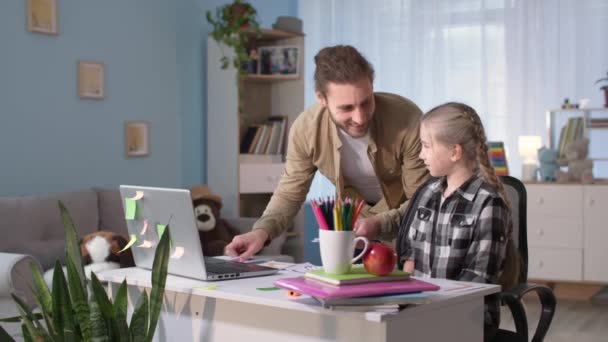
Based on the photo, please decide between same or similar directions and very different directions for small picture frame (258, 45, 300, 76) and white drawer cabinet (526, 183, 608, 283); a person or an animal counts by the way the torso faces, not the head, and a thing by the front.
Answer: same or similar directions

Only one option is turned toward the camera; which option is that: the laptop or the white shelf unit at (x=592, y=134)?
the white shelf unit

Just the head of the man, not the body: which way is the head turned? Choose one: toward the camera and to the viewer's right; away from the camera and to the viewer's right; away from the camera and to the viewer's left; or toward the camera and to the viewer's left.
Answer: toward the camera and to the viewer's right

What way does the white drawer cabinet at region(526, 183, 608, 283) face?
toward the camera

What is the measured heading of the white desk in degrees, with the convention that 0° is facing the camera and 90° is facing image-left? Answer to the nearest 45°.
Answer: approximately 225°

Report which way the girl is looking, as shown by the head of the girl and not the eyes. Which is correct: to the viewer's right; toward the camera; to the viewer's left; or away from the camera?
to the viewer's left

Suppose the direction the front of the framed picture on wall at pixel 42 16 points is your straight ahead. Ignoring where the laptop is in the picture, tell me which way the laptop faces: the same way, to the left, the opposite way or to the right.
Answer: to the left

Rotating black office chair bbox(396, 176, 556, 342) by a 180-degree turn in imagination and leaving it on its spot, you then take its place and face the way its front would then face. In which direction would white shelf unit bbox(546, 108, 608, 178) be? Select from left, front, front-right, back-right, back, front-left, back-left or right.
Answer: front-left

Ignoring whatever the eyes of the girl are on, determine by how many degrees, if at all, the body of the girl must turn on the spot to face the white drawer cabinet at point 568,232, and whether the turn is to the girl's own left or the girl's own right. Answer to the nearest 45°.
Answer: approximately 135° to the girl's own right

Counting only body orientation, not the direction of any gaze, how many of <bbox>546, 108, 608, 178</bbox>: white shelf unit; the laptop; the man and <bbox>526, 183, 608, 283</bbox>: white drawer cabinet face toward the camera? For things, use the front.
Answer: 3

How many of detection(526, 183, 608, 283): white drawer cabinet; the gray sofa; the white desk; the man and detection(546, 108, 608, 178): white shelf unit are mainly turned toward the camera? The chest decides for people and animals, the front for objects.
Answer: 4

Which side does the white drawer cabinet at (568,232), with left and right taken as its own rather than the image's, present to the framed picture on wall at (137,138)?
right

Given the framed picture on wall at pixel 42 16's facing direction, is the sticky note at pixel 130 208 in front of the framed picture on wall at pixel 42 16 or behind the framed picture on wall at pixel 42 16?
in front

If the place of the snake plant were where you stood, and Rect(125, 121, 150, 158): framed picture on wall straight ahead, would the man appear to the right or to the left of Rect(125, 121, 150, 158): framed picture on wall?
right

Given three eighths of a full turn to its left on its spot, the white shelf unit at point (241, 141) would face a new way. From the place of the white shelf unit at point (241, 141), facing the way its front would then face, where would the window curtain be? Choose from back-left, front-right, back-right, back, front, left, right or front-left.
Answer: right

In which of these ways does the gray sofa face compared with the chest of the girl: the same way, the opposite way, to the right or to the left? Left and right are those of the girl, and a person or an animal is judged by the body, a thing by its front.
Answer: to the left

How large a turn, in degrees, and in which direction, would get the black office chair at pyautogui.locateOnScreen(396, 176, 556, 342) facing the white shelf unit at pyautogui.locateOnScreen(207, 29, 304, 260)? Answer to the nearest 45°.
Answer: approximately 90° to its right

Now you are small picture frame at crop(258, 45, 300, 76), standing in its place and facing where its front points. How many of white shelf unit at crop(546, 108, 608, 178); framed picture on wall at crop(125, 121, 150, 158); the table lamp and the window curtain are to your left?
3
